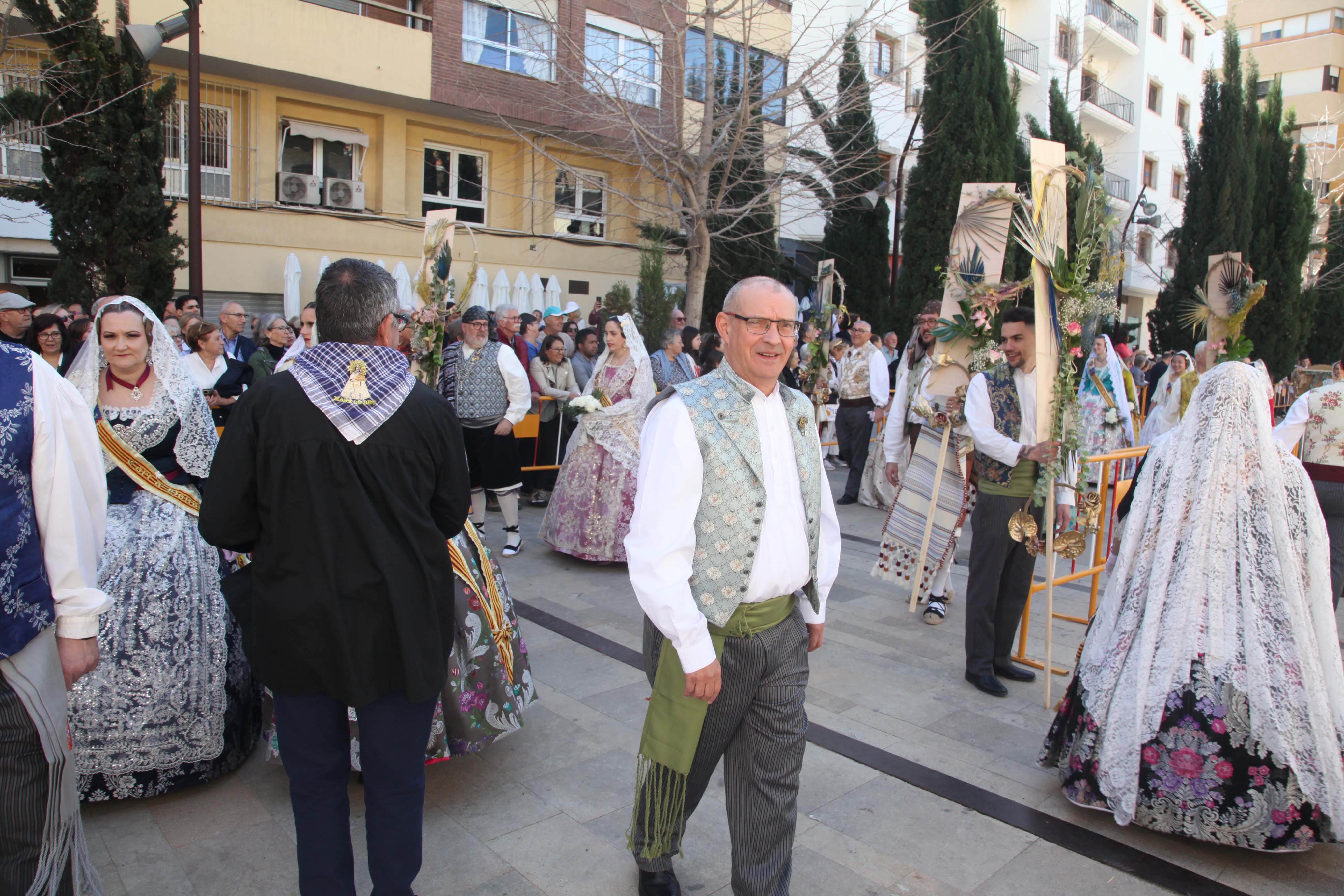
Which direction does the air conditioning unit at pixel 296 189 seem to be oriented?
toward the camera

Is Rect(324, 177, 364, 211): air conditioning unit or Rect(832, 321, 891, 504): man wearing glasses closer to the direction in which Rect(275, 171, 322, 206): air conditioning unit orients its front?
the man wearing glasses

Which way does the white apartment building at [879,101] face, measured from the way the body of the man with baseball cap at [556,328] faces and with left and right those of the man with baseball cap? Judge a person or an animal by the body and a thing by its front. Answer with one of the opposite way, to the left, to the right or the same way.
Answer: the same way

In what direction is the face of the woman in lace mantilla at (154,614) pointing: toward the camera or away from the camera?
toward the camera

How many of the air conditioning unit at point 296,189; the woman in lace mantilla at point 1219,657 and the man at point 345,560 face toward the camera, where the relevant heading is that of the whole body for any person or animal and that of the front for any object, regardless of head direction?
1

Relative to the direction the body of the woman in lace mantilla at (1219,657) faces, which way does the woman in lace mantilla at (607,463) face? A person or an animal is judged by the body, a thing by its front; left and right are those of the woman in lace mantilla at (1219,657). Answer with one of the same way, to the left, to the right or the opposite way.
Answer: the opposite way

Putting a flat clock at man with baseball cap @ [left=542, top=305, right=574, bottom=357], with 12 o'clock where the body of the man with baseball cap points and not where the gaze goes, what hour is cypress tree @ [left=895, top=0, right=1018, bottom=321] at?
The cypress tree is roughly at 9 o'clock from the man with baseball cap.

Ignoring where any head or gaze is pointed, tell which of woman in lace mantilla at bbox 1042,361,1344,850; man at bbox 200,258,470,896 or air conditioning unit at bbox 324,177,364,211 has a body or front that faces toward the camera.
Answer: the air conditioning unit

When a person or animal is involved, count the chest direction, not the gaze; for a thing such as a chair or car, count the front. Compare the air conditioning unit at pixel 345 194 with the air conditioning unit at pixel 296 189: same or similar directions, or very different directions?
same or similar directions

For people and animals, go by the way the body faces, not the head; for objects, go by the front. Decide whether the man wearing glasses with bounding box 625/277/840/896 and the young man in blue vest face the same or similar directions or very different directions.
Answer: same or similar directions

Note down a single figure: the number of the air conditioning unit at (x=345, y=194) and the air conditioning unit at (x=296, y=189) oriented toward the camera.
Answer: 2

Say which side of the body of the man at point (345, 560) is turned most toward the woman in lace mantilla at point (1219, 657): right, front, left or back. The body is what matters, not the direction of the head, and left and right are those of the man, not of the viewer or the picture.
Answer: right

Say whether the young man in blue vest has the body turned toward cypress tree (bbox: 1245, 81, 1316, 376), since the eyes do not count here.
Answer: no

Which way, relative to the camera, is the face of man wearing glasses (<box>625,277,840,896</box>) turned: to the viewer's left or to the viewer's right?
to the viewer's right

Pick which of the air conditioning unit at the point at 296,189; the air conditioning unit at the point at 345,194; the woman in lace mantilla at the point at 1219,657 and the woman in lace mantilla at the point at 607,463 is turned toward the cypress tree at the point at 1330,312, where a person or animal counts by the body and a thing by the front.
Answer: the woman in lace mantilla at the point at 1219,657

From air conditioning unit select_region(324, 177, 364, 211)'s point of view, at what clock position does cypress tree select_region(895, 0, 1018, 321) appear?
The cypress tree is roughly at 9 o'clock from the air conditioning unit.

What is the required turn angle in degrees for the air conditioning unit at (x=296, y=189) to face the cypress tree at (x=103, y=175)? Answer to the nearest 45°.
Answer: approximately 45° to its right

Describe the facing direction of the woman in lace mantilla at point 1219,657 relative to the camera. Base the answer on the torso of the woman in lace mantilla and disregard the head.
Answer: away from the camera

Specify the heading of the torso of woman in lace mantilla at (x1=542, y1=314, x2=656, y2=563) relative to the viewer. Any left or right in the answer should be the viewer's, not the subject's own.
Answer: facing the viewer and to the left of the viewer

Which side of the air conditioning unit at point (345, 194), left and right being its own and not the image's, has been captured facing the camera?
front

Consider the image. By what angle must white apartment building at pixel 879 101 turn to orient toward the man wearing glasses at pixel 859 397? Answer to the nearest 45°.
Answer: approximately 45° to its right
